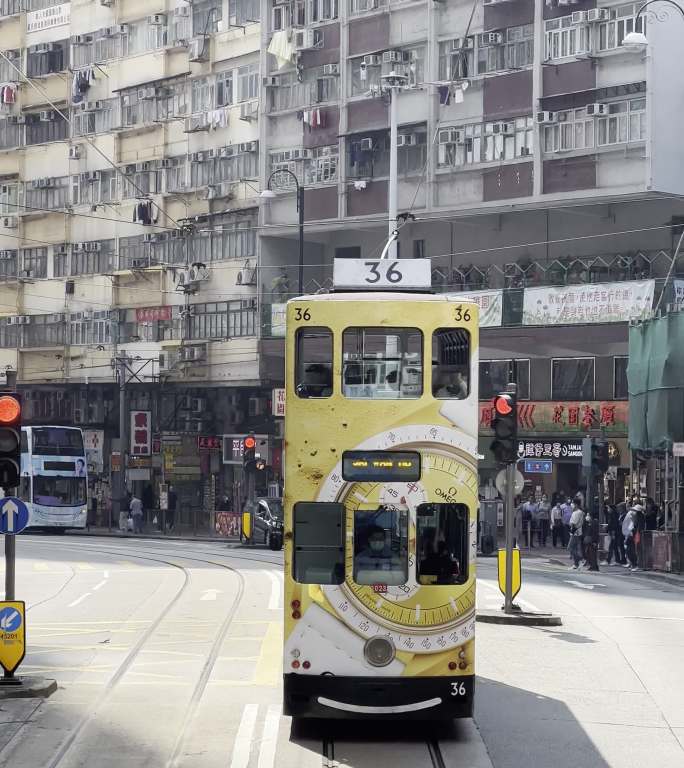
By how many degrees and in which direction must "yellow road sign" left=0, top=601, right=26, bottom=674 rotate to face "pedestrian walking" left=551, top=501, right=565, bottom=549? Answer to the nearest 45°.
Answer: approximately 135° to its left

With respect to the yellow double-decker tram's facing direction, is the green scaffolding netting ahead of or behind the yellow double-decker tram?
behind

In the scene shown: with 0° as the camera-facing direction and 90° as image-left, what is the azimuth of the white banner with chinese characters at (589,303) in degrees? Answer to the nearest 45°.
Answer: approximately 0°

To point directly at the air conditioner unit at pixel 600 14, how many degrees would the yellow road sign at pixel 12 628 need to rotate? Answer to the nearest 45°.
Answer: approximately 135° to its left

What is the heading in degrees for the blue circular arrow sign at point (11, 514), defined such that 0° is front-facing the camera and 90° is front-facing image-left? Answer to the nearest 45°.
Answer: approximately 0°
